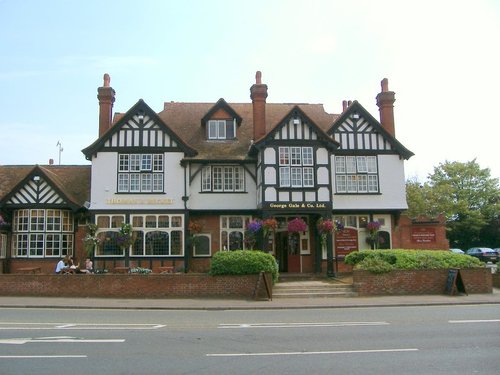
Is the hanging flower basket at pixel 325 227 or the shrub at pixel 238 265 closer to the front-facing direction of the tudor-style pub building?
the shrub

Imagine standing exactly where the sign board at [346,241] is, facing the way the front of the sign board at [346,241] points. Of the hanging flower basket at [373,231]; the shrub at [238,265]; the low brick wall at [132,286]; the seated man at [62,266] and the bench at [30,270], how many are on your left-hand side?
1

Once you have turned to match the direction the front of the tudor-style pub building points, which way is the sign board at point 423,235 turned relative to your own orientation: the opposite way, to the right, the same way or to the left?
the same way

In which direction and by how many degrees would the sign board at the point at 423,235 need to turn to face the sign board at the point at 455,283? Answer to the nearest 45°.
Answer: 0° — it already faces it

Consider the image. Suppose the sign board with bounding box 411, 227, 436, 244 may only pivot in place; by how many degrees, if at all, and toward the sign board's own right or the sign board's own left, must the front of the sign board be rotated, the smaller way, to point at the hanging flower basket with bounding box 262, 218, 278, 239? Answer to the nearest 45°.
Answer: approximately 45° to the sign board's own right

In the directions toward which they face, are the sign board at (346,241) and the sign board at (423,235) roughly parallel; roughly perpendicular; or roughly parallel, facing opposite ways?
roughly parallel

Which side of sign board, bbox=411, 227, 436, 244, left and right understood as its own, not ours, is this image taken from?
front

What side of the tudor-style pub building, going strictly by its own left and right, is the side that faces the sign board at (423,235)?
left

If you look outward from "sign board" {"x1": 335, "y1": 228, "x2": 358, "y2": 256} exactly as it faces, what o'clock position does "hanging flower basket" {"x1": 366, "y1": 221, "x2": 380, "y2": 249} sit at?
The hanging flower basket is roughly at 9 o'clock from the sign board.

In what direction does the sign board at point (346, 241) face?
toward the camera

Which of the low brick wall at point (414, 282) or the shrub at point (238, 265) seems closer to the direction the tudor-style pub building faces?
the shrub

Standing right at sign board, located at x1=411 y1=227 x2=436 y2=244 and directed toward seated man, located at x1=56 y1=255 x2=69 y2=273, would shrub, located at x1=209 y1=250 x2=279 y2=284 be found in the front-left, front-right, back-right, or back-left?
front-left

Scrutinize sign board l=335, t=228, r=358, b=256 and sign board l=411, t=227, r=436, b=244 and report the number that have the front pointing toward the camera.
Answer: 2

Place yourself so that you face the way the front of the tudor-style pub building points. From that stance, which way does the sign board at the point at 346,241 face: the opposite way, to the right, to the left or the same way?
the same way
